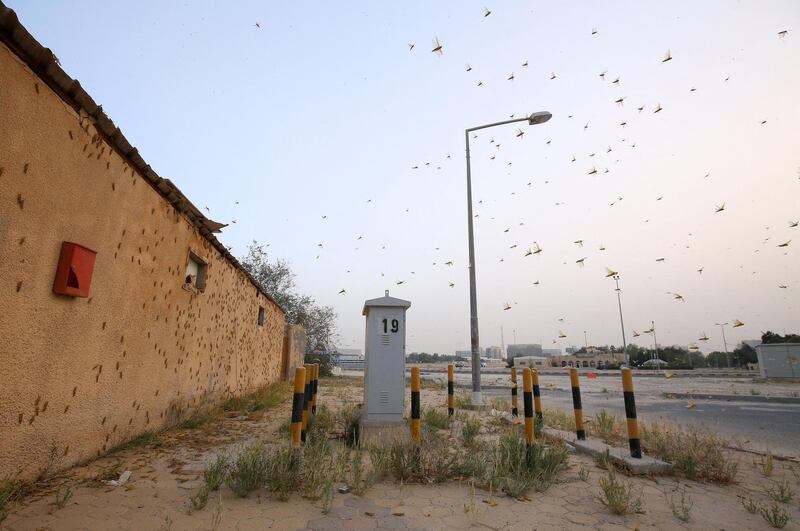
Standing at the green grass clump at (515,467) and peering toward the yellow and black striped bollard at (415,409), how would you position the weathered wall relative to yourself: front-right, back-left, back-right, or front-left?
front-left

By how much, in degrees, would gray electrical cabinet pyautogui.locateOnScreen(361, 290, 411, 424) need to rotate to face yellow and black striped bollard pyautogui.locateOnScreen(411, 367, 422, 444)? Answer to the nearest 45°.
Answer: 0° — it already faces it

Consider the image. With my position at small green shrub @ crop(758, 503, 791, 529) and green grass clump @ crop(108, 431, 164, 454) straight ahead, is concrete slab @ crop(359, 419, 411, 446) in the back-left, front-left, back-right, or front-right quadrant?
front-right

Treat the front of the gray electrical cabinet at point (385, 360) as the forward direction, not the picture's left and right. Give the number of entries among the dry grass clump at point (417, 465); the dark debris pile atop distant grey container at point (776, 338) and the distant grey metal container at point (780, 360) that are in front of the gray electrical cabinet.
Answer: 1

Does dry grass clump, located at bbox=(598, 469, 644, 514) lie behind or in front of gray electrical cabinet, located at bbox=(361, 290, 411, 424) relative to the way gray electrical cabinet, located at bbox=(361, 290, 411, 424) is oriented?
in front

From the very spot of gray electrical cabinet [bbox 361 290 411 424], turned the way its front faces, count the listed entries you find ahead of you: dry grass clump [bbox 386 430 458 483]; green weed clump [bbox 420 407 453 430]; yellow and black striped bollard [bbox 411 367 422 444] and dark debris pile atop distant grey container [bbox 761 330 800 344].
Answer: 2

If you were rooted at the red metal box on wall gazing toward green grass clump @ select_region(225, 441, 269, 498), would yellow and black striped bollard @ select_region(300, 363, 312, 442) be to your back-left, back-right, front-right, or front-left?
front-left

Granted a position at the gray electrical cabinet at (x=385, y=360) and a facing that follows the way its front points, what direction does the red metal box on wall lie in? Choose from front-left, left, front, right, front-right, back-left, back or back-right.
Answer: front-right

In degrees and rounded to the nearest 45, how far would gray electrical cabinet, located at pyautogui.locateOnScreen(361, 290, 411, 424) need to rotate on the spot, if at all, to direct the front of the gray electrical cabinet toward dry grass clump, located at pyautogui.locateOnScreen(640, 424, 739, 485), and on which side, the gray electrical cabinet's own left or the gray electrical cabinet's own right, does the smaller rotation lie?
approximately 45° to the gray electrical cabinet's own left

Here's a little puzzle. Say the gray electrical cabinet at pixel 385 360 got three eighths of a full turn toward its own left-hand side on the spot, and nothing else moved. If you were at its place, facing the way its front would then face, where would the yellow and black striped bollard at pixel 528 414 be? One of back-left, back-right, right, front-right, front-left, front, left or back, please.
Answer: right

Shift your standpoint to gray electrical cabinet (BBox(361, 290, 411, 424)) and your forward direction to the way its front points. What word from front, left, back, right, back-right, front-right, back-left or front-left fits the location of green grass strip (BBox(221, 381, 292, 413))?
back-right

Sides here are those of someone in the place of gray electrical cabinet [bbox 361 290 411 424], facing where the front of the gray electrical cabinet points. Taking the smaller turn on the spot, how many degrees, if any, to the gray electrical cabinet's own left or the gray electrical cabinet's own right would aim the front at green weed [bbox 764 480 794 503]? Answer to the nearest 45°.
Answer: approximately 45° to the gray electrical cabinet's own left

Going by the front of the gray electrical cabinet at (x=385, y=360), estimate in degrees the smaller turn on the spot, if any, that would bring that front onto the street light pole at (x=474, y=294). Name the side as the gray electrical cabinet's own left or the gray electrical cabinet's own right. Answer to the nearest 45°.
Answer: approximately 135° to the gray electrical cabinet's own left

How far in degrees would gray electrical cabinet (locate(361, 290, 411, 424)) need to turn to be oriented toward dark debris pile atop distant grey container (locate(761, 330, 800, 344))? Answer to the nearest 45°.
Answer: approximately 135° to its left

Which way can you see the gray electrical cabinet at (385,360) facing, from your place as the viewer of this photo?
facing the viewer

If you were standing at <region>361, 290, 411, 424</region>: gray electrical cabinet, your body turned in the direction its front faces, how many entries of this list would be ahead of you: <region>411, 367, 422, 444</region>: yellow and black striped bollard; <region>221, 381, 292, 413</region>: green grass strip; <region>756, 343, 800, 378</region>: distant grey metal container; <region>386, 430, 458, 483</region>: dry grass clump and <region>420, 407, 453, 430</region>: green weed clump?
2

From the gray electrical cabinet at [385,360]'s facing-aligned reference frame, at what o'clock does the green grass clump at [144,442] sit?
The green grass clump is roughly at 2 o'clock from the gray electrical cabinet.

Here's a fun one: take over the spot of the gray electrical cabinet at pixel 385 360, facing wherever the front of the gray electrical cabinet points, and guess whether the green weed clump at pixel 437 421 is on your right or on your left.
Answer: on your left

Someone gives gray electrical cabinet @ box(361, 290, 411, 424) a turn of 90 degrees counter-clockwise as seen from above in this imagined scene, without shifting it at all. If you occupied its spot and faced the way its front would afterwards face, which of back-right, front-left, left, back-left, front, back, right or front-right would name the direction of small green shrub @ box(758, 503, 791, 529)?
front-right

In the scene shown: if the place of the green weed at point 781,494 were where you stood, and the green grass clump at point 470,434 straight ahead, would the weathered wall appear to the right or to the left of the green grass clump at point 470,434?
left
